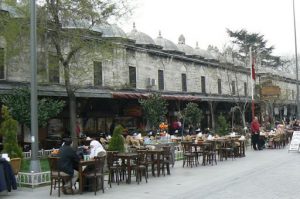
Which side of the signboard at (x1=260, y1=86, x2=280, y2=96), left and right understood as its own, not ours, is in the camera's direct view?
front

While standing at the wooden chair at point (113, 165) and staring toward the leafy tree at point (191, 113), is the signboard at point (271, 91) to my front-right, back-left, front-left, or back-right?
front-right

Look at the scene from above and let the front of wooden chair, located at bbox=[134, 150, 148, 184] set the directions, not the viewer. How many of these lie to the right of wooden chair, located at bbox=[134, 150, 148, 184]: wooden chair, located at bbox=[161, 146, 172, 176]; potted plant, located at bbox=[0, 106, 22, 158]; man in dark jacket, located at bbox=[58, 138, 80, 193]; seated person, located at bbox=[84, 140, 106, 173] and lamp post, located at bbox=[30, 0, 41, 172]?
1

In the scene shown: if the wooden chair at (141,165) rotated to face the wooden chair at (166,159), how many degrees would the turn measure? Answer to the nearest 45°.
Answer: approximately 90° to its right

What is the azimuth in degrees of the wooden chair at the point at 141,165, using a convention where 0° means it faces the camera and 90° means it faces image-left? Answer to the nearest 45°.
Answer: approximately 135°

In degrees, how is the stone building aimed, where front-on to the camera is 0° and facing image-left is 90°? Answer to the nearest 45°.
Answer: approximately 315°

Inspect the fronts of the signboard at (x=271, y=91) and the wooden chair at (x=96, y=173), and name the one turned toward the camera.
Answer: the signboard

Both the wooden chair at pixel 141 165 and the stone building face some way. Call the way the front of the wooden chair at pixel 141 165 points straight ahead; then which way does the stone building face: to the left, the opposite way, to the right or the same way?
the opposite way

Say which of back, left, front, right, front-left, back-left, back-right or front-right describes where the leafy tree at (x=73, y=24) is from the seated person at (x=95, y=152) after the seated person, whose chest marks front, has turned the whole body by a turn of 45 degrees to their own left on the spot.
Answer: back-right

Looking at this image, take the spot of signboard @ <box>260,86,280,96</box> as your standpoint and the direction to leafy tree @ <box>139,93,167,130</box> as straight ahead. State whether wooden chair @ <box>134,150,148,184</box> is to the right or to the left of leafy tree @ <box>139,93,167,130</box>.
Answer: left

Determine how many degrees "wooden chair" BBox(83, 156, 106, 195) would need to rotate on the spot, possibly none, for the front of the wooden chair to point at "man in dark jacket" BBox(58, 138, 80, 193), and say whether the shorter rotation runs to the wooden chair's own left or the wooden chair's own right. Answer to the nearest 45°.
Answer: approximately 45° to the wooden chair's own left

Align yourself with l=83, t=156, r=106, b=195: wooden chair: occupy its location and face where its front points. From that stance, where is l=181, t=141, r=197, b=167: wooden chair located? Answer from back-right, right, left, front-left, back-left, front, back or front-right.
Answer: right

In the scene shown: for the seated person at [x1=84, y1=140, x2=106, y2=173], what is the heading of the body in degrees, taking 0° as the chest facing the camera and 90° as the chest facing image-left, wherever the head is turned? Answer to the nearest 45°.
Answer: approximately 90°

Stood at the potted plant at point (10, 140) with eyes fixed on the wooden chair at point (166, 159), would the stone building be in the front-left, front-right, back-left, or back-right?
front-left

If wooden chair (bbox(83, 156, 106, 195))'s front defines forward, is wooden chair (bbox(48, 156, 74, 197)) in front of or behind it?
in front
